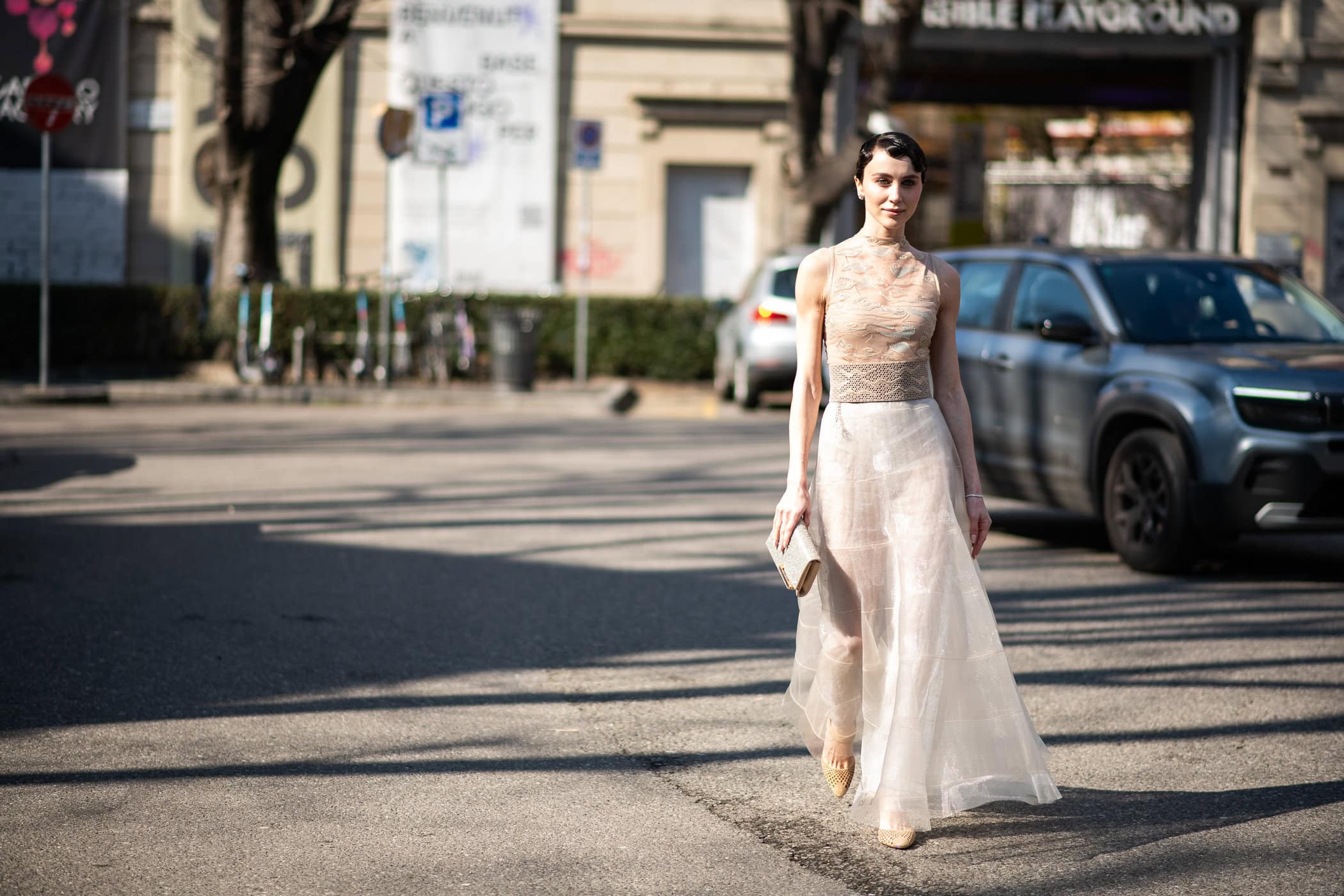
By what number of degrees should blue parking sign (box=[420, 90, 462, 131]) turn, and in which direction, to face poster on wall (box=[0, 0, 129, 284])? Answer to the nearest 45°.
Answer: approximately 135° to its right

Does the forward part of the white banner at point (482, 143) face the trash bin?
yes

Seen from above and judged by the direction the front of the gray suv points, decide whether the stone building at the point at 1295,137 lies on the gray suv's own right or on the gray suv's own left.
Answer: on the gray suv's own left

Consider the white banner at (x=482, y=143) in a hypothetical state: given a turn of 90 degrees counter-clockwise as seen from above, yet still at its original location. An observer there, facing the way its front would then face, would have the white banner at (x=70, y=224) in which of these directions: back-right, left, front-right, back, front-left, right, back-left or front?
back

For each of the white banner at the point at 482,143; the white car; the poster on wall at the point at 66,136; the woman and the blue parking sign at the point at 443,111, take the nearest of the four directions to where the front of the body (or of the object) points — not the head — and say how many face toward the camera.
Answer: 4

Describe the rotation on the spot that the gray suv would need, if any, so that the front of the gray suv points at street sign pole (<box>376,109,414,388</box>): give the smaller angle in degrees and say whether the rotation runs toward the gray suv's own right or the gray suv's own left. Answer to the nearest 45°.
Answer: approximately 180°

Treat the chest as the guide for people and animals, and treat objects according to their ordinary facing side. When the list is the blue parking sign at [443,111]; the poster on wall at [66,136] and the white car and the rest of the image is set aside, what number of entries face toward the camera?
2

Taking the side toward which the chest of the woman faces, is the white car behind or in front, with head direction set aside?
behind
